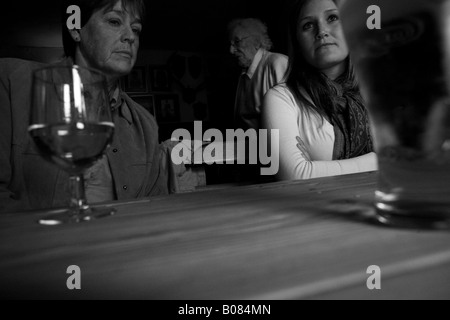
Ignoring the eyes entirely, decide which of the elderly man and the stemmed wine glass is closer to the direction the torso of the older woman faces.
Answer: the stemmed wine glass

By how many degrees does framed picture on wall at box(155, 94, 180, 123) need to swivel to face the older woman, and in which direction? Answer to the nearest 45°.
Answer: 0° — it already faces them

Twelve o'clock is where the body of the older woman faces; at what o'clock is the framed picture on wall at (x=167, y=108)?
The framed picture on wall is roughly at 8 o'clock from the older woman.

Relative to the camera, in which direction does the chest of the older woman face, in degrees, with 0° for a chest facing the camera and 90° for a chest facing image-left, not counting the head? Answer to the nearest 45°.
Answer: approximately 315°

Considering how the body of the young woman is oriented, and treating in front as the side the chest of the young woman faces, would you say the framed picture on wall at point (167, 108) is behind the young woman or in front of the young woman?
behind

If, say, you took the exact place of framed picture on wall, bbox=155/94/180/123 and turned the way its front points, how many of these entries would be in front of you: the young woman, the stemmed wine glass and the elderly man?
3

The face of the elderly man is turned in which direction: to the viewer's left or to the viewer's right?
to the viewer's left

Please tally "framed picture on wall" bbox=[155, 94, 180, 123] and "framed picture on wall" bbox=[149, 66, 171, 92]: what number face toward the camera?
2

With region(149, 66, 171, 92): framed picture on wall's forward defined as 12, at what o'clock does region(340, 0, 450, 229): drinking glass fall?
The drinking glass is roughly at 12 o'clock from the framed picture on wall.

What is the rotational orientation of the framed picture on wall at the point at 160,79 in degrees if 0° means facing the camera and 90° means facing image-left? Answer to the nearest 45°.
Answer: approximately 0°
